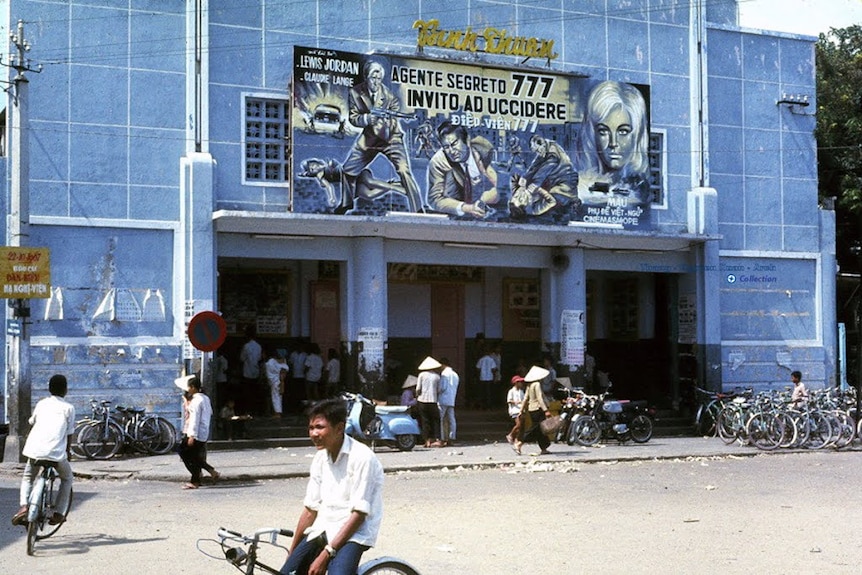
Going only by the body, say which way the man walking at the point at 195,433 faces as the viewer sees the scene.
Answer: to the viewer's left

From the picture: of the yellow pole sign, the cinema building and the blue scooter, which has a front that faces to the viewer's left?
the blue scooter

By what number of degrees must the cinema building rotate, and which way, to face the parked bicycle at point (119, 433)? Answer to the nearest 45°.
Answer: approximately 45° to its right
